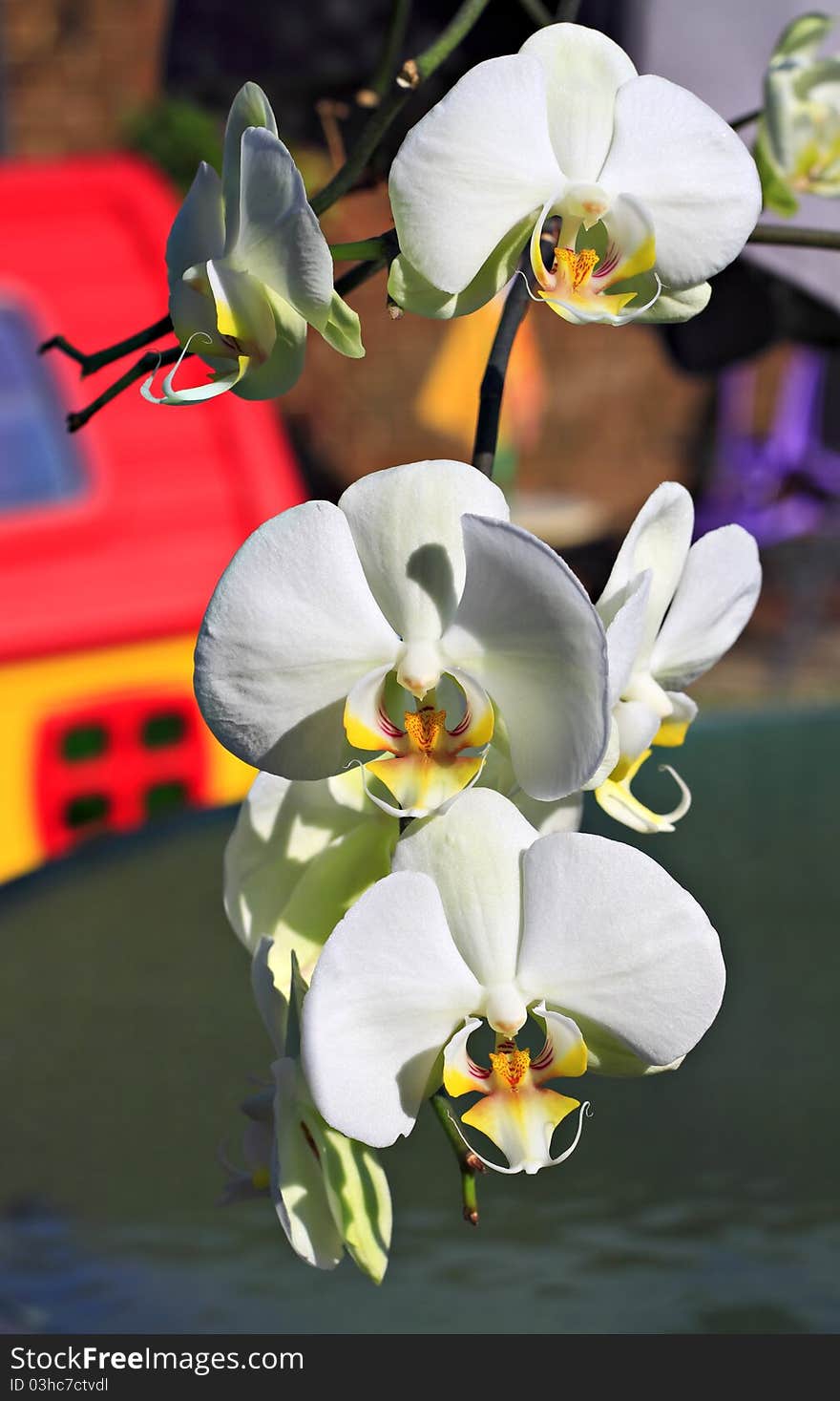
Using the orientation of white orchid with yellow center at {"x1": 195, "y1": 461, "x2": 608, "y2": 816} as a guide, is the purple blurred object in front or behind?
behind

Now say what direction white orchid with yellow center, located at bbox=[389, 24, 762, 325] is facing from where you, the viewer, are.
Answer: facing the viewer

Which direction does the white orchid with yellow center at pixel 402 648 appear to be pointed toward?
toward the camera

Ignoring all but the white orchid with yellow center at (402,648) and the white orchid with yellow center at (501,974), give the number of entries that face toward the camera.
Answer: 2

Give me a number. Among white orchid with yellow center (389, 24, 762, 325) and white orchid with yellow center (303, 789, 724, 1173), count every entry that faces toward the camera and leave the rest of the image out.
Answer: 2

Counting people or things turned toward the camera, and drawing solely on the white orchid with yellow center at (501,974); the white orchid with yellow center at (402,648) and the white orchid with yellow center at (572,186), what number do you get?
3

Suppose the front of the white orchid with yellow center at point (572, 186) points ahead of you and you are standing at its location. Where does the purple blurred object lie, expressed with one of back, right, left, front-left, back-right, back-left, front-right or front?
back

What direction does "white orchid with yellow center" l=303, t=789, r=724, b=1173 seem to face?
toward the camera

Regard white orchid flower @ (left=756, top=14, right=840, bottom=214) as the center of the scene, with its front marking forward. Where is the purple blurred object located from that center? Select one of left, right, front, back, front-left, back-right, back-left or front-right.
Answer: back-left
